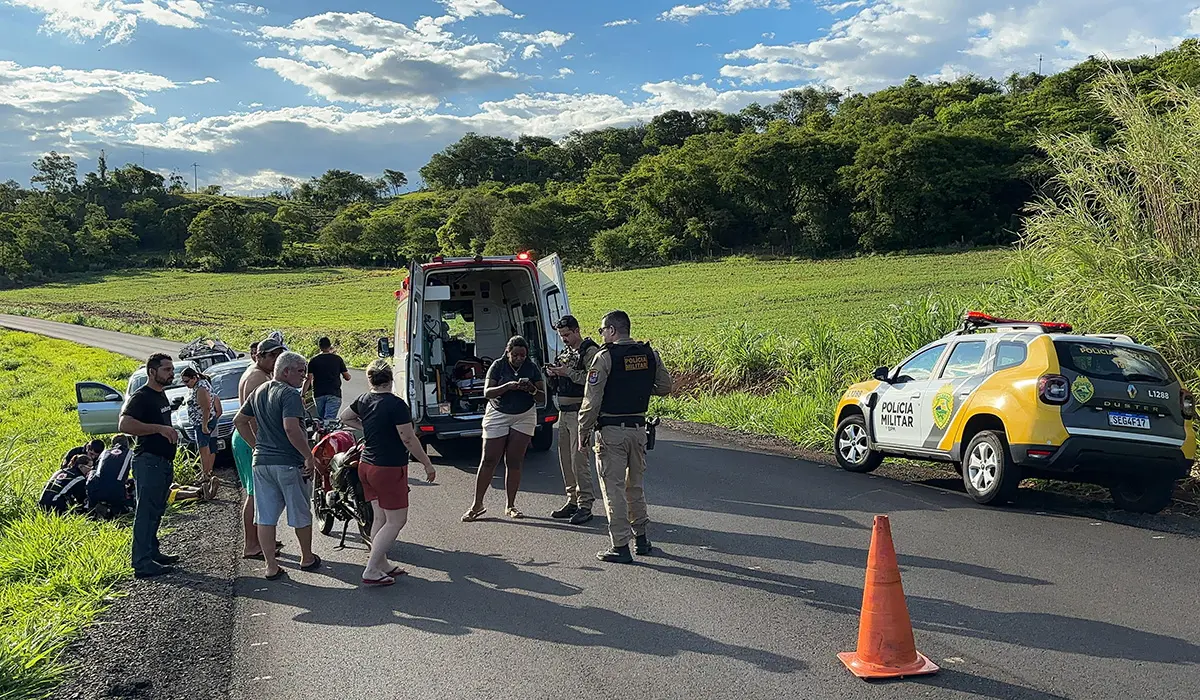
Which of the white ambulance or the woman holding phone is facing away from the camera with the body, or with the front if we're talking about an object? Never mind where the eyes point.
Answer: the white ambulance

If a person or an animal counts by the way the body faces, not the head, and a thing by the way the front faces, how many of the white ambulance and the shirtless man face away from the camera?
1

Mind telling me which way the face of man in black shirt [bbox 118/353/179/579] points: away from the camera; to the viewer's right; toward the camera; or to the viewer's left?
to the viewer's right

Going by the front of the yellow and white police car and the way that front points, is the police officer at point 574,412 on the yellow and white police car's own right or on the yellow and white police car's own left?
on the yellow and white police car's own left

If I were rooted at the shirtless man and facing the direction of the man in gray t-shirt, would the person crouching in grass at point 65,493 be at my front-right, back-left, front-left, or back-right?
back-right

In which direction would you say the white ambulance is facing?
away from the camera

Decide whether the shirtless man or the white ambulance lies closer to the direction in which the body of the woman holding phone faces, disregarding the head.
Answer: the shirtless man

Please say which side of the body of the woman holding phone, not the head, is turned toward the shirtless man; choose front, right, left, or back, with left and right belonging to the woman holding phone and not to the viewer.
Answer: right

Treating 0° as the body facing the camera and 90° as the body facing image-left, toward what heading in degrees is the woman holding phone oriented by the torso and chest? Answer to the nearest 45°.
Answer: approximately 0°

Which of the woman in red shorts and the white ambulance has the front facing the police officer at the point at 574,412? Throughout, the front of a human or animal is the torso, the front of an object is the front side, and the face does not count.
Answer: the woman in red shorts

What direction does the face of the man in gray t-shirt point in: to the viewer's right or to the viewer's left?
to the viewer's right

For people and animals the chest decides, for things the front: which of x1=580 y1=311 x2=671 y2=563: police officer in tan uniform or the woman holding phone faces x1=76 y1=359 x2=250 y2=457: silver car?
the police officer in tan uniform

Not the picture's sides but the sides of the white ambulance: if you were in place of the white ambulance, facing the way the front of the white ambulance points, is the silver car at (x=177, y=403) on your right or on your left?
on your left
